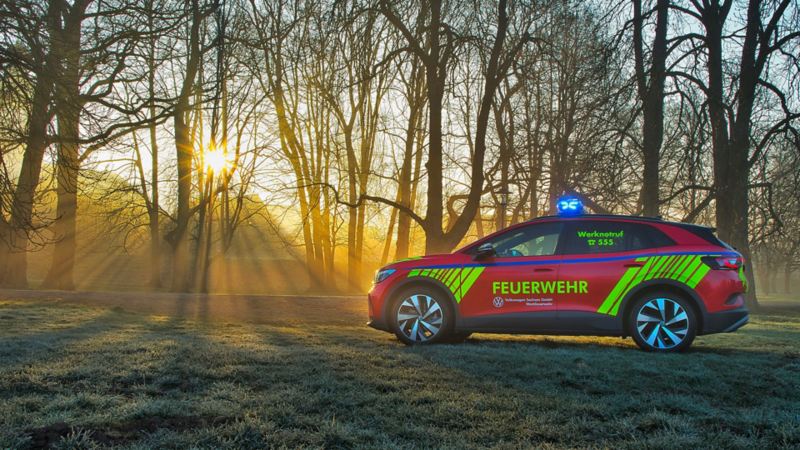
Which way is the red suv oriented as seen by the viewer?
to the viewer's left
